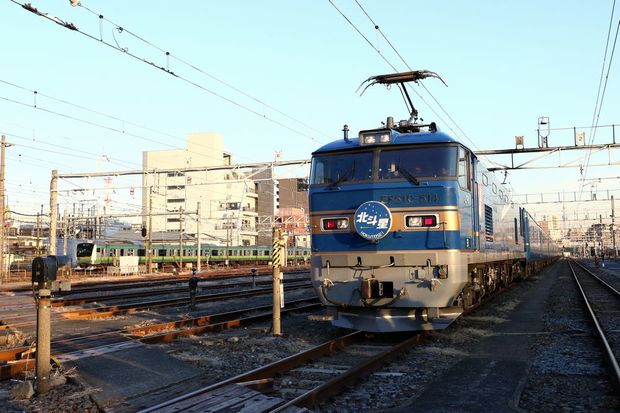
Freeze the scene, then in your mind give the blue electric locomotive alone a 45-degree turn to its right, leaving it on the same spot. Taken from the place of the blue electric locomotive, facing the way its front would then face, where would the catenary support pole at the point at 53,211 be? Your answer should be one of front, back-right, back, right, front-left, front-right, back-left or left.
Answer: right

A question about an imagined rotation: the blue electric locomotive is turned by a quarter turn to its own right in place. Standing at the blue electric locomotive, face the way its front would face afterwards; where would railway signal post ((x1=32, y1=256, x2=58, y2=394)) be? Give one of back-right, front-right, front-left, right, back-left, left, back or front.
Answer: front-left

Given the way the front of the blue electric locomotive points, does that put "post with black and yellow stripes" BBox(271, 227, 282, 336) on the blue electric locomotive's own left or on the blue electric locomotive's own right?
on the blue electric locomotive's own right

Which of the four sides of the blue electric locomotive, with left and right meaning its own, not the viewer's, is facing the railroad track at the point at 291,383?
front

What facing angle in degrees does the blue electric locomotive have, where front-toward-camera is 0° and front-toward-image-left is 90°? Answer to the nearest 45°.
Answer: approximately 0°

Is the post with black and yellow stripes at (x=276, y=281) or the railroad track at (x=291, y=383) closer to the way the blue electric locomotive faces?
the railroad track

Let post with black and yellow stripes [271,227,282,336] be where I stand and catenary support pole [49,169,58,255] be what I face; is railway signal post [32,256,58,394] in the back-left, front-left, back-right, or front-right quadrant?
back-left
